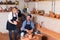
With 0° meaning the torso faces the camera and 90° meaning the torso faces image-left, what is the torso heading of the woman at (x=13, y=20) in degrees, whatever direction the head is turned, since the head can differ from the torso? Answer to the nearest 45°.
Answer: approximately 315°
